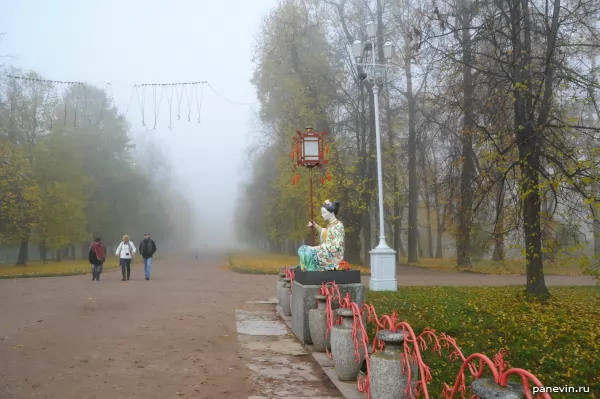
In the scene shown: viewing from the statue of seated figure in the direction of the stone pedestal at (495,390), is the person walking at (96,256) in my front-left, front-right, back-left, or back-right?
back-right

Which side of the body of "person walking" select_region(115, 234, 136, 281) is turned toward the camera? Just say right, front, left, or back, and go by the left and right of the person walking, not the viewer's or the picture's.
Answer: front

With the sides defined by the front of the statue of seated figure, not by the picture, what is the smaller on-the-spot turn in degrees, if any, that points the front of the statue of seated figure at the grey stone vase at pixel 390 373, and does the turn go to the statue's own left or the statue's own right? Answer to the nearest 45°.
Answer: approximately 90° to the statue's own left

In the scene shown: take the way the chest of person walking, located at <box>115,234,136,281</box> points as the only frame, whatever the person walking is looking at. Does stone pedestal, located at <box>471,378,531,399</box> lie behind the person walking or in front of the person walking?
in front

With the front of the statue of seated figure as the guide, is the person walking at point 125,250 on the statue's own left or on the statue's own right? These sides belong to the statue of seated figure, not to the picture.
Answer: on the statue's own right

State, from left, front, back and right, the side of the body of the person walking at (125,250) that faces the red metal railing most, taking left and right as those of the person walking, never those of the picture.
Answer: front

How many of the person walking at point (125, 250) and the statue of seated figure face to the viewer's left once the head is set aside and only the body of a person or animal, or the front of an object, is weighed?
1

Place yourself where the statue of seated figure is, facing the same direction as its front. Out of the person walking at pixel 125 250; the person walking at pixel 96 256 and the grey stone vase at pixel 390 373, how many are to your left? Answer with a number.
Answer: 1

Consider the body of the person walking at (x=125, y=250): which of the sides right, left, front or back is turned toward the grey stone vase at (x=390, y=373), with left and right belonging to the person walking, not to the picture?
front
